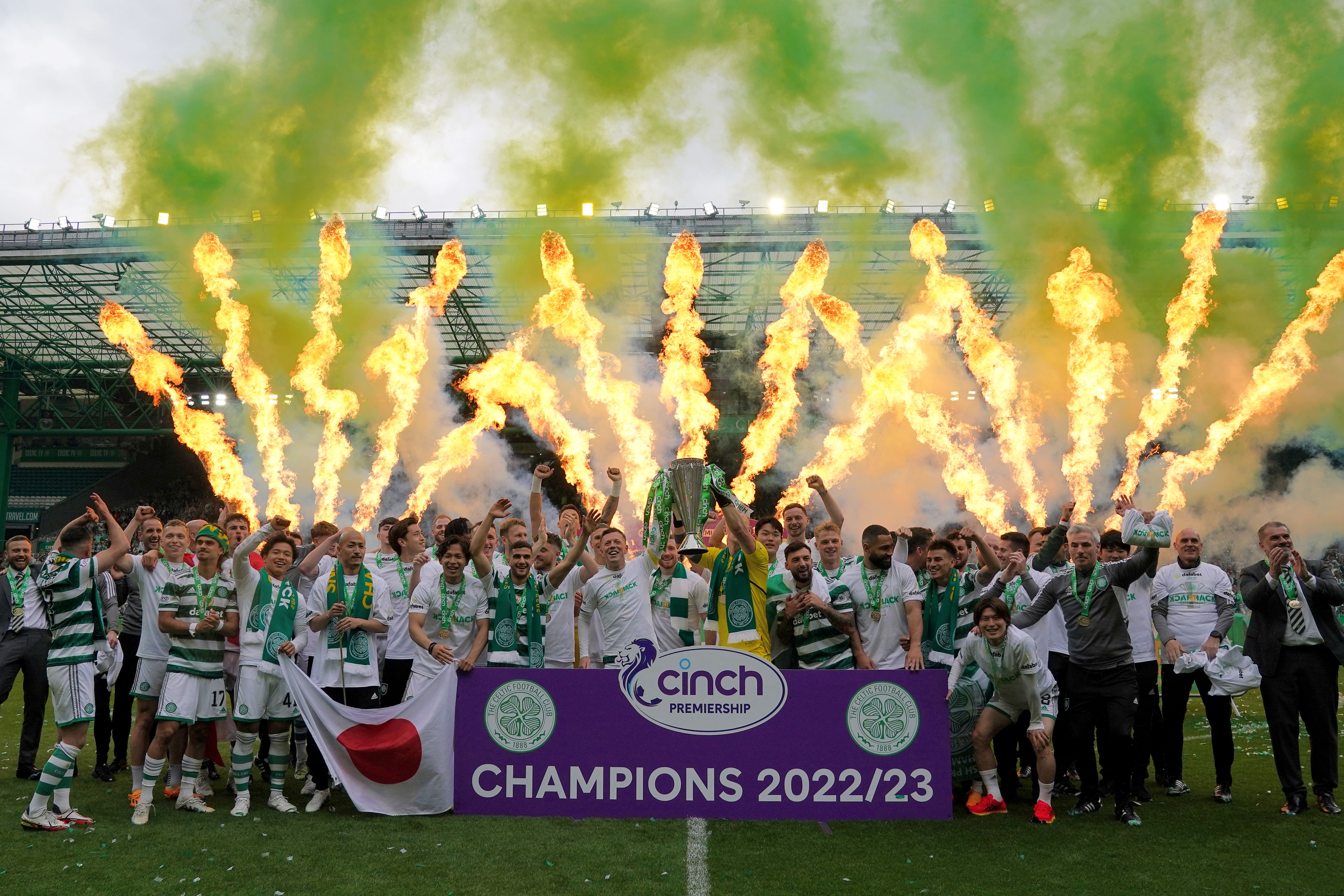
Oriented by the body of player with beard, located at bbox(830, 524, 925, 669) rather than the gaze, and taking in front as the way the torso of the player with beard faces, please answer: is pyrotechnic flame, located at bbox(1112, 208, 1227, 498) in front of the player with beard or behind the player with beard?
behind

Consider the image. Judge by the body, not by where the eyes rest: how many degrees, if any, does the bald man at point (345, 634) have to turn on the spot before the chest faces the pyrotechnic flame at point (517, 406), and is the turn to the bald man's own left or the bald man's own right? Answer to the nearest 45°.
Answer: approximately 180°

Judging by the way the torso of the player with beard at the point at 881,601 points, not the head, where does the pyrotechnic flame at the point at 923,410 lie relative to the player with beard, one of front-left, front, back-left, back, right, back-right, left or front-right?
back

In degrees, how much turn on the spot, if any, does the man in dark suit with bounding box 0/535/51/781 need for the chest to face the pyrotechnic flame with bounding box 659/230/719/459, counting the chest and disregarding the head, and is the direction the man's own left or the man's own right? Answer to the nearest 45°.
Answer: approximately 135° to the man's own left

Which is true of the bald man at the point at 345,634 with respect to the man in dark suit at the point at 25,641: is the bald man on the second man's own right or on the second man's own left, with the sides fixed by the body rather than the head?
on the second man's own left
